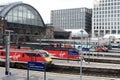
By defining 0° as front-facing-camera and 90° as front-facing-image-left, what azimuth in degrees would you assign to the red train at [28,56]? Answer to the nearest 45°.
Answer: approximately 315°
